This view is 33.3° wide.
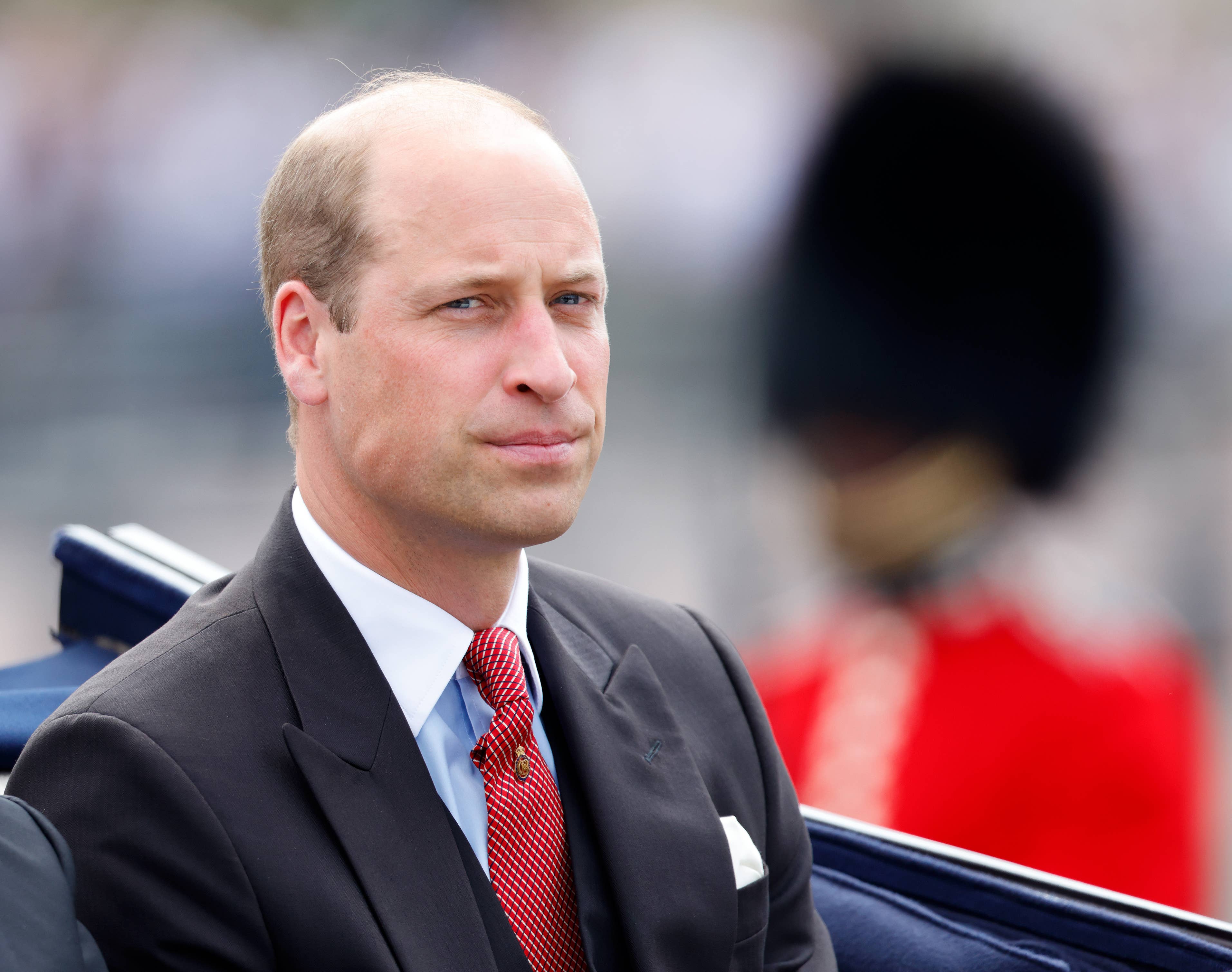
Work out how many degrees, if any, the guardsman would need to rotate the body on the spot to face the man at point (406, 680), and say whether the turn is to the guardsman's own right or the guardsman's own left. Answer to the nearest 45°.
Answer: approximately 45° to the guardsman's own left

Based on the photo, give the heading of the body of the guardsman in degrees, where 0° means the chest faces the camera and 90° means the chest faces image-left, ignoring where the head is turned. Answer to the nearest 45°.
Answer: approximately 45°

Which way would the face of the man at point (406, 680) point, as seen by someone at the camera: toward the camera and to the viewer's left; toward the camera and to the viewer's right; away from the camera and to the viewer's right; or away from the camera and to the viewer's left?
toward the camera and to the viewer's right

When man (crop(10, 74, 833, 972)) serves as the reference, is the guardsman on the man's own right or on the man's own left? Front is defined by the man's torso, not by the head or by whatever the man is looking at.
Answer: on the man's own left
